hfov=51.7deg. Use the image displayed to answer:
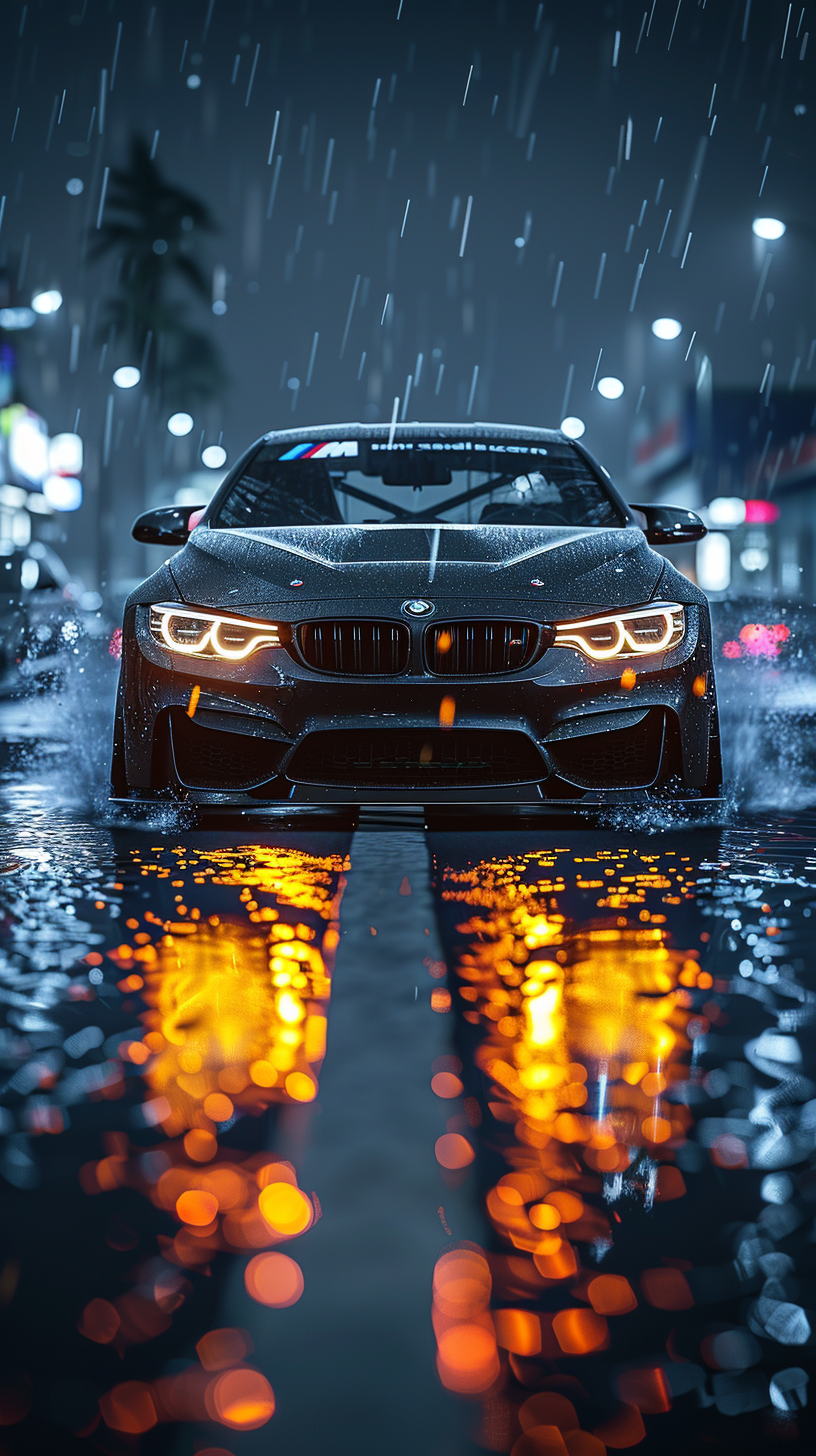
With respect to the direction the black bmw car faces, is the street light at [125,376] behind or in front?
behind

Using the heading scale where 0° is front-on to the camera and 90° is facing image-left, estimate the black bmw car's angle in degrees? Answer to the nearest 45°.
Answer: approximately 0°

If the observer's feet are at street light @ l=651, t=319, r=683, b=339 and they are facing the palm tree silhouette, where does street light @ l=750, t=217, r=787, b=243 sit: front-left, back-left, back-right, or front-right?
back-left

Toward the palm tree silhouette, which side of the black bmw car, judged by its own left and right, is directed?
back

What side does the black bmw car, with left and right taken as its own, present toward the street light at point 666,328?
back
